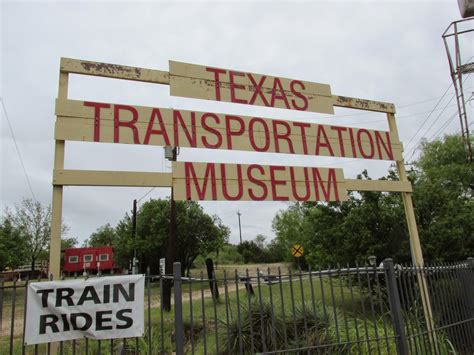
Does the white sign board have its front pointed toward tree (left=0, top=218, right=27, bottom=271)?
no

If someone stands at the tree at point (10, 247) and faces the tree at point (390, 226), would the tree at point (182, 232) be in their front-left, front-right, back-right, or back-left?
front-left

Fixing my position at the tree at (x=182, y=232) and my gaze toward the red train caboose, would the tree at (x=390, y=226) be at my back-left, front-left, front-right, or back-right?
back-left

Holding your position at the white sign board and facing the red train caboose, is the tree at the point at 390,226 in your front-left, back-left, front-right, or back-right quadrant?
front-right

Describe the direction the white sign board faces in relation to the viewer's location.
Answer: facing the viewer

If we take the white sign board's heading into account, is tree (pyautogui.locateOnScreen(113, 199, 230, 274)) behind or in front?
behind

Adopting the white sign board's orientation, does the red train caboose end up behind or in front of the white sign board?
behind

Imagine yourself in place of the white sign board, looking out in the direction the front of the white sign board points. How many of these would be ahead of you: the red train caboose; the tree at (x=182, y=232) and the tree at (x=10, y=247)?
0

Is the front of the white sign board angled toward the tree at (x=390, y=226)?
no

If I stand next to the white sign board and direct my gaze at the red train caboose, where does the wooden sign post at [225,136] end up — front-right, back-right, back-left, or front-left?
front-right
